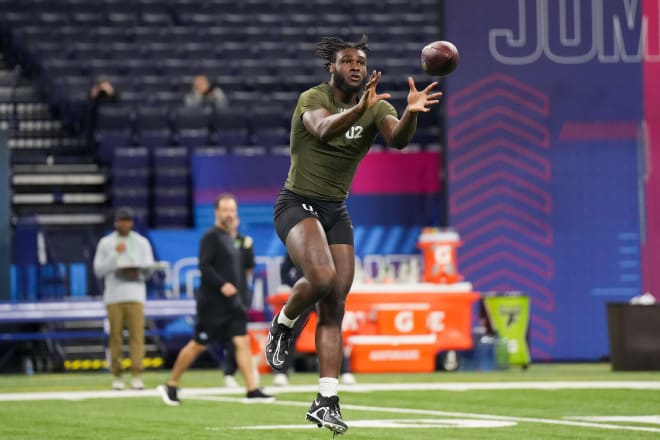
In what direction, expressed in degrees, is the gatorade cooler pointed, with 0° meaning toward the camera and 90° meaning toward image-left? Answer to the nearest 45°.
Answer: approximately 0°

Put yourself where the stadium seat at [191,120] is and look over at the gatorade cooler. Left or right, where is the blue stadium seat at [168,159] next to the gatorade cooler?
right

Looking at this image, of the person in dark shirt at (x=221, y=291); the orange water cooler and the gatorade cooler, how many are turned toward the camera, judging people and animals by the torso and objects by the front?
2
